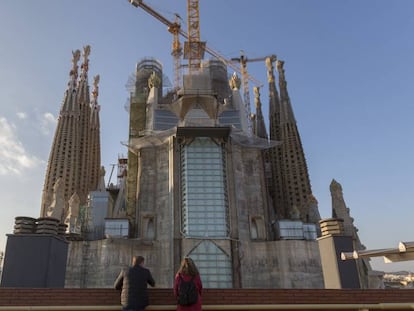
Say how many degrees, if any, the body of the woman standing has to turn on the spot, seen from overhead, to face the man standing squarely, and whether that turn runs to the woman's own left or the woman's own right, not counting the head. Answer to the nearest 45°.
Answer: approximately 90° to the woman's own left

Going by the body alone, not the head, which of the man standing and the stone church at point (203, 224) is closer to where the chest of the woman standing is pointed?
the stone church

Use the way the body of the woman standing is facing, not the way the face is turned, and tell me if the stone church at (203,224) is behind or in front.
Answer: in front

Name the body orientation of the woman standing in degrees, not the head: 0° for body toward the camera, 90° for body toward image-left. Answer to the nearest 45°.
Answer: approximately 180°
